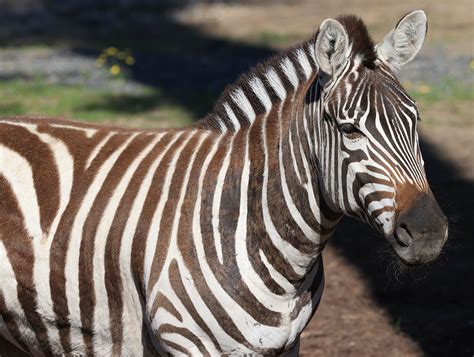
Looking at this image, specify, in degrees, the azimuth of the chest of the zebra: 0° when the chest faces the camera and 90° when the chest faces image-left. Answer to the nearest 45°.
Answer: approximately 315°

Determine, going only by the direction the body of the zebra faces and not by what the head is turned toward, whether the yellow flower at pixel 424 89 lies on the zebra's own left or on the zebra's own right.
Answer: on the zebra's own left

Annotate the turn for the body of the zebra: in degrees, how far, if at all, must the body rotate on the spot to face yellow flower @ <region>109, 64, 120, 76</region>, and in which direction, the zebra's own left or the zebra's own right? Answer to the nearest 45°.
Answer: approximately 135° to the zebra's own left

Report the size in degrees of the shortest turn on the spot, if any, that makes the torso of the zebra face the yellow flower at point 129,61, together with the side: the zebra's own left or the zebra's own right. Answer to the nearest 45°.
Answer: approximately 135° to the zebra's own left
